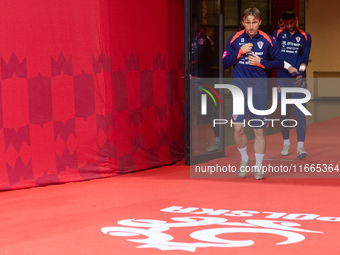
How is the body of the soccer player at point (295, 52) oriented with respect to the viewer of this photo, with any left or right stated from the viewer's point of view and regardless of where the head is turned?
facing the viewer

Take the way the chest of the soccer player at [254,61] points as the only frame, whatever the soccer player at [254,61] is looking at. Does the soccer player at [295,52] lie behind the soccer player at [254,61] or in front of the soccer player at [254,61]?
behind

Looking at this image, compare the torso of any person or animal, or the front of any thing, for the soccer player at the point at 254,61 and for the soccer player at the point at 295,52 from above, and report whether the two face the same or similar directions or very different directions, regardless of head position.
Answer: same or similar directions

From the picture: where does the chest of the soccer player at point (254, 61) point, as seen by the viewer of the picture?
toward the camera

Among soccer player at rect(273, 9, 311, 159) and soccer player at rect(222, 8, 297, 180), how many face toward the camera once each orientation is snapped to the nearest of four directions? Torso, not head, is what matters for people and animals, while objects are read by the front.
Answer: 2

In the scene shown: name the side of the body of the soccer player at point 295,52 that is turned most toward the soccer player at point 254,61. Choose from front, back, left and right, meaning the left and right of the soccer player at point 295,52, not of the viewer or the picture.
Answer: front
